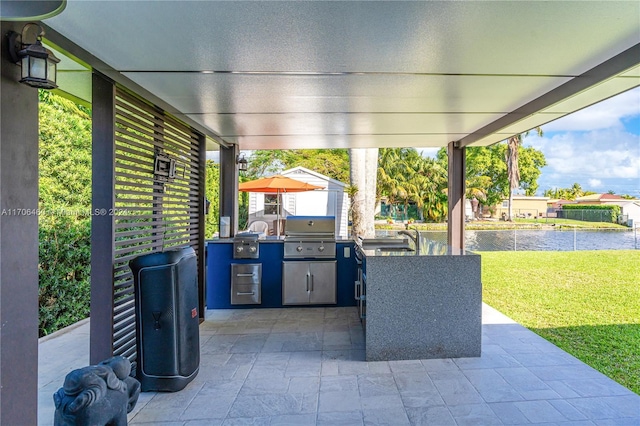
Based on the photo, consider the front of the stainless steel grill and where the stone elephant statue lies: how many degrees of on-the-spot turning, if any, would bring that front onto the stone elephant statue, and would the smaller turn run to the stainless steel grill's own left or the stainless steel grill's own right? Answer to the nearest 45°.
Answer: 0° — it already faces it

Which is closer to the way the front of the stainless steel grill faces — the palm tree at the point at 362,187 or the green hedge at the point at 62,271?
the green hedge

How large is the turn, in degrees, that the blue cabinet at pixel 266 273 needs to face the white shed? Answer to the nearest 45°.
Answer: approximately 180°

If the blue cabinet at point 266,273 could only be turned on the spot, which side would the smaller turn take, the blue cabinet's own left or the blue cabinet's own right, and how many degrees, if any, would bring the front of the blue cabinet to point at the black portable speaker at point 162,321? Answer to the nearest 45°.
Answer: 0° — it already faces it

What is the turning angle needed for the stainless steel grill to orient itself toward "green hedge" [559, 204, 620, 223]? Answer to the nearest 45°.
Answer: approximately 135° to its left

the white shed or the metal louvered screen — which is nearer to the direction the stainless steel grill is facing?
the metal louvered screen

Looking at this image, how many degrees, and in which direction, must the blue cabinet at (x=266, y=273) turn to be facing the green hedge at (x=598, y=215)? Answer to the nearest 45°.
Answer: approximately 135° to its left

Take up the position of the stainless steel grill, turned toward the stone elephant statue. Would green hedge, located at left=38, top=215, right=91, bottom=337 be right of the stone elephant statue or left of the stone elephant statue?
right

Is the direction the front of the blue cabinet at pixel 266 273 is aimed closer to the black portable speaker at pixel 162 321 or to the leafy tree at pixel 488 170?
the black portable speaker

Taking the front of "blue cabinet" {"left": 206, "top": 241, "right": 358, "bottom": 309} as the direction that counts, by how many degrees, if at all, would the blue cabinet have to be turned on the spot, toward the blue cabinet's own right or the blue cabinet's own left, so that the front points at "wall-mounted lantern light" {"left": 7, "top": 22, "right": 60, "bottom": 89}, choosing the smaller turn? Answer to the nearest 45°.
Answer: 0° — it already faces it

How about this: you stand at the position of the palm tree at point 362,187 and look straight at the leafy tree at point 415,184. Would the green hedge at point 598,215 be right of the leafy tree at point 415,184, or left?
right

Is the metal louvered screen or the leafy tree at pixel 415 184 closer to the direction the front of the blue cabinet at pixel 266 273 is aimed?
the metal louvered screen

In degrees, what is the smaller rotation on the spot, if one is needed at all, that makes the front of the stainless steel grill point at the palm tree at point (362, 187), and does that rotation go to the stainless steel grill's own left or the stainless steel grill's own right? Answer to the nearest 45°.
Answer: approximately 180°

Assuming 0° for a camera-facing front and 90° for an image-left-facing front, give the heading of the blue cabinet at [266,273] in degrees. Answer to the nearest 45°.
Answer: approximately 0°

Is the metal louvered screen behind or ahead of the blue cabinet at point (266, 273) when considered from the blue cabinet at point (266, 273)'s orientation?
ahead
